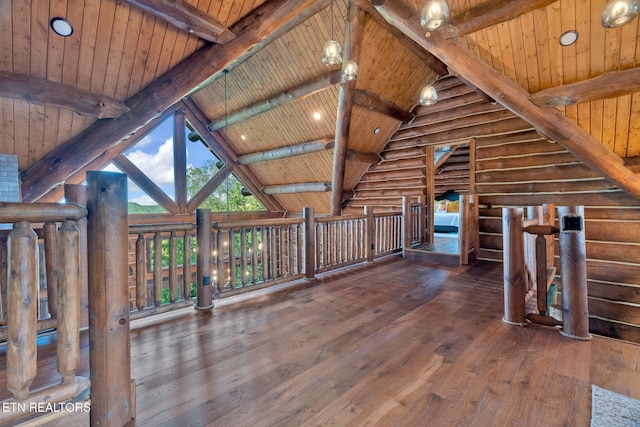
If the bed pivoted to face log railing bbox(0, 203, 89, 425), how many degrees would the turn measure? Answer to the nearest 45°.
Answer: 0° — it already faces it

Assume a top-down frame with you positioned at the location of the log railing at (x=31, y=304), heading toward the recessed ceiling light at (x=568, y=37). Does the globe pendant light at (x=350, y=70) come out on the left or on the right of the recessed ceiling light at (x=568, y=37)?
left

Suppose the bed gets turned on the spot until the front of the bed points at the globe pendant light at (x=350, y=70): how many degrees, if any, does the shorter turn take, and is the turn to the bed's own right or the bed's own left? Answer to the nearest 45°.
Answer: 0° — it already faces it

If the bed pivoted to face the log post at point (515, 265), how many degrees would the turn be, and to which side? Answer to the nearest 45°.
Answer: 0° — it already faces it

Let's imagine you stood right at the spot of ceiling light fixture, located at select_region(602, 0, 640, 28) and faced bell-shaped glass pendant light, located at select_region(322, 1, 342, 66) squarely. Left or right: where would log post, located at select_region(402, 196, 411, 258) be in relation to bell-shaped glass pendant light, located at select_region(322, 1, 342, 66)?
right

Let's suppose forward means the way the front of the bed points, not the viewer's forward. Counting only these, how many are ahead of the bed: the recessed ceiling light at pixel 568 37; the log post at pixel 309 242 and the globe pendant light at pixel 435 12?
3

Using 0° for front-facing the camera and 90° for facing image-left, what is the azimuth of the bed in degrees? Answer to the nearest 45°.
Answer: approximately 0°

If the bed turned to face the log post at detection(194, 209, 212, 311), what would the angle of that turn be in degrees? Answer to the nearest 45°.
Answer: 0° — it already faces it

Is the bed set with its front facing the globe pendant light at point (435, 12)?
yes

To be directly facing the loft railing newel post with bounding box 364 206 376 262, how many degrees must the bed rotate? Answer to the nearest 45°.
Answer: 0° — it already faces it

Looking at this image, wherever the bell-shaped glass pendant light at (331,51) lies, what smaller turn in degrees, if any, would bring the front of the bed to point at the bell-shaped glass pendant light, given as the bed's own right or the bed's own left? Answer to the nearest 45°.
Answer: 0° — it already faces it
